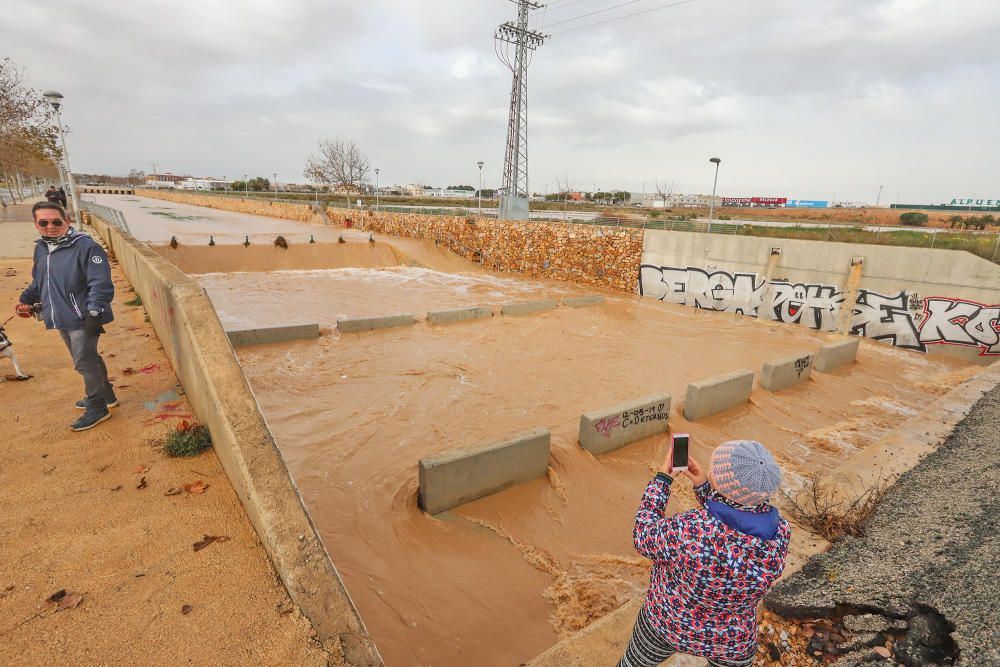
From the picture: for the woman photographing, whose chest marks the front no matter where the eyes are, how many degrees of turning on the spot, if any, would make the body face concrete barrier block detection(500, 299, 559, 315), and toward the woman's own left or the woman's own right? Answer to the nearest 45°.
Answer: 0° — they already face it

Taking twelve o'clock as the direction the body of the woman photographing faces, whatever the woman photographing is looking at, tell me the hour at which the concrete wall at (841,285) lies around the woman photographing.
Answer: The concrete wall is roughly at 2 o'clock from the woman photographing.

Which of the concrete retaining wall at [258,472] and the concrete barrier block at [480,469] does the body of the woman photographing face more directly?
the concrete barrier block

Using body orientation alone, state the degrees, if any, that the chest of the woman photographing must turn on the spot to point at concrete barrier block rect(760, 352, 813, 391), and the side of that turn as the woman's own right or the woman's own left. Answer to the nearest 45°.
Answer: approximately 45° to the woman's own right

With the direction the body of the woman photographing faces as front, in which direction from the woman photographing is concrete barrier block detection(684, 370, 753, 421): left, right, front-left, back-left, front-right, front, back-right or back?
front-right

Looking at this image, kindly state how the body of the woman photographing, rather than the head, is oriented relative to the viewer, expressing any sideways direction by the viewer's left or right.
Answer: facing away from the viewer and to the left of the viewer

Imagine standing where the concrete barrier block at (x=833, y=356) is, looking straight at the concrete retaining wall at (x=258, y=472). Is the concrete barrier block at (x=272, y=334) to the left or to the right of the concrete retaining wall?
right

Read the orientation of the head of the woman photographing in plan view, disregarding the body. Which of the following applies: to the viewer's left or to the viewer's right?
to the viewer's left

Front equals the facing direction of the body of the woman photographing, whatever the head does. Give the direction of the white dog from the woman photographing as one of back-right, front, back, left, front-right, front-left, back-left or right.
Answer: front-left

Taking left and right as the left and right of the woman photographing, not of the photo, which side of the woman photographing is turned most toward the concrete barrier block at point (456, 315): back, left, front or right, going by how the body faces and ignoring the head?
front

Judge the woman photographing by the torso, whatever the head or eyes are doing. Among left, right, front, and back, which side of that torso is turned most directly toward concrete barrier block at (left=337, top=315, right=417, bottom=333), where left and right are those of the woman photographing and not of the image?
front

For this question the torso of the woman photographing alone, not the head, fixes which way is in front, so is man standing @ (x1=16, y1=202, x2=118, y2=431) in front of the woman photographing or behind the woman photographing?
in front

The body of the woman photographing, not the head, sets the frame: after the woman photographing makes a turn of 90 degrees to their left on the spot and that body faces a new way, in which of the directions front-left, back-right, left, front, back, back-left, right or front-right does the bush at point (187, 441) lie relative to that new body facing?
front-right
